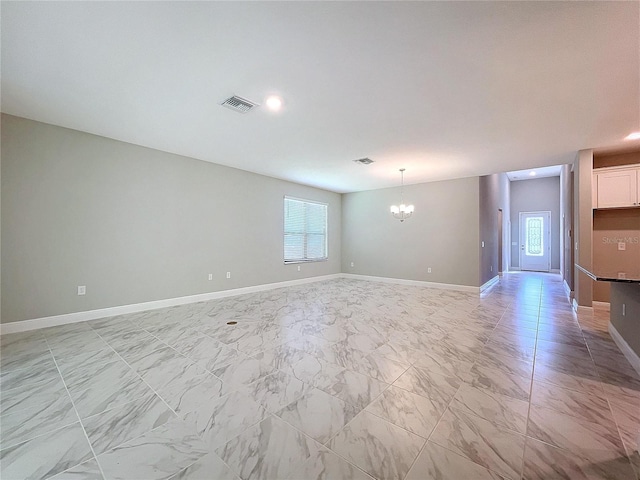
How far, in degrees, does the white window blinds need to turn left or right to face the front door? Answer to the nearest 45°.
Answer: approximately 45° to its left

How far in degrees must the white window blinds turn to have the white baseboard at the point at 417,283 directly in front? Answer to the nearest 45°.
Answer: approximately 45° to its left

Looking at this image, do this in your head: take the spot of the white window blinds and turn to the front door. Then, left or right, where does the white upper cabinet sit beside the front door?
right

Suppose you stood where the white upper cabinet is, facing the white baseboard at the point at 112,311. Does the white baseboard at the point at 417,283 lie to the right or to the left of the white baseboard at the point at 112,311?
right

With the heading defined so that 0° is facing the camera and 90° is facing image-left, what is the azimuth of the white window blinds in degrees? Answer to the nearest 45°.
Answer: approximately 315°

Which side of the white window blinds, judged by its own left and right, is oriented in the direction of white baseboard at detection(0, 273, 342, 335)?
right

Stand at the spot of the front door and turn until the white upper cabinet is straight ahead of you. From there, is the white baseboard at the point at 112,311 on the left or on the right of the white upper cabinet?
right
